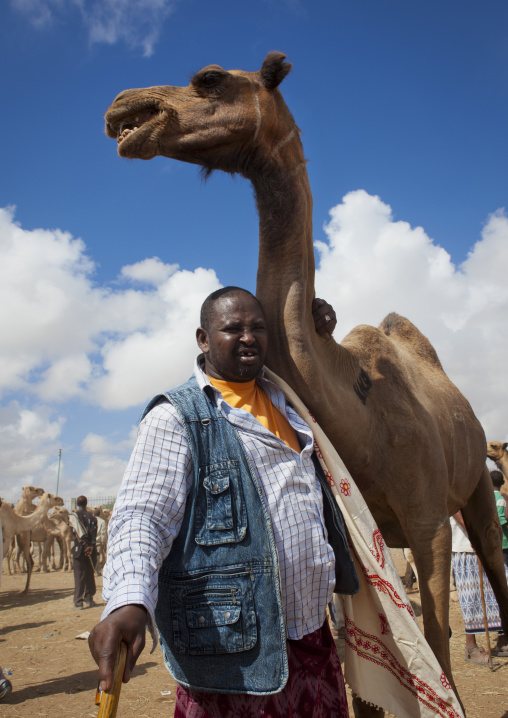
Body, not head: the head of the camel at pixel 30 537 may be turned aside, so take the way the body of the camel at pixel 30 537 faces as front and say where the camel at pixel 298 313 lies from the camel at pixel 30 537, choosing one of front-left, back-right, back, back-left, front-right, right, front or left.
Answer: right

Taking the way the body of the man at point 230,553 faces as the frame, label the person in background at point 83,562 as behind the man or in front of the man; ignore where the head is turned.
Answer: behind

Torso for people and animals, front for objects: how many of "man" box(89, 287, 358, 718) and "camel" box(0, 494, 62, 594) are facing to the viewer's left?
0

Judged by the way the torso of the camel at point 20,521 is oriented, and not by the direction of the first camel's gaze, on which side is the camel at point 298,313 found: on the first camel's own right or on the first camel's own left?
on the first camel's own right

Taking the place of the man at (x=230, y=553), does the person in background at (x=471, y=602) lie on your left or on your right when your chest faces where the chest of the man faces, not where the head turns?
on your left

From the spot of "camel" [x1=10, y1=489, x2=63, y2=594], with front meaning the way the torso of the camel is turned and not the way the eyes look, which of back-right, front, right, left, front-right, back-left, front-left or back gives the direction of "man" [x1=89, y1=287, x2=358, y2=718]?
right

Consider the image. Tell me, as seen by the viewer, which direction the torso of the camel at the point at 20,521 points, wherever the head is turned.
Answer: to the viewer's right
